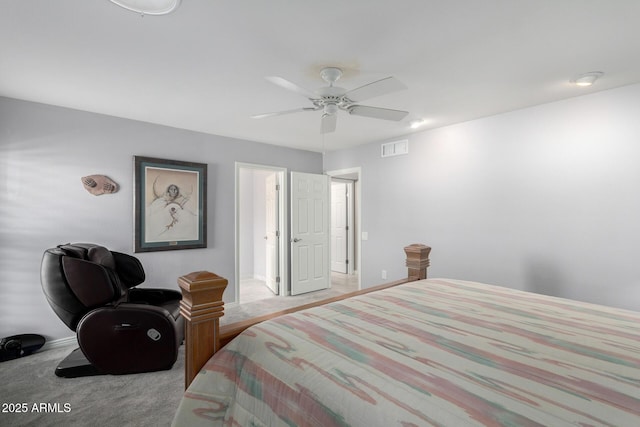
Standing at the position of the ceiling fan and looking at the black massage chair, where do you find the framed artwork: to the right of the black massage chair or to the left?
right

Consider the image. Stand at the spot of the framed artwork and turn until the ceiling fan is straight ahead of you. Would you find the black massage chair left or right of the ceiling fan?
right

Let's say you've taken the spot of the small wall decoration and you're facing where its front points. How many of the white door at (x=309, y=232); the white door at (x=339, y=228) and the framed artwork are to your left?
3

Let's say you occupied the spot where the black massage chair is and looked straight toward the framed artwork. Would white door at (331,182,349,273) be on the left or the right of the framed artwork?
right

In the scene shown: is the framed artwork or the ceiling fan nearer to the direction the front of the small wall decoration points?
the ceiling fan

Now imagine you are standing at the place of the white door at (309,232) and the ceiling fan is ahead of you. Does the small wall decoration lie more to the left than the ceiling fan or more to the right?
right

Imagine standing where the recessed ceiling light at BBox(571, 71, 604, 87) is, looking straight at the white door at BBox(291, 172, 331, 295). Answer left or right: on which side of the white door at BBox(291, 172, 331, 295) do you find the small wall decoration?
left

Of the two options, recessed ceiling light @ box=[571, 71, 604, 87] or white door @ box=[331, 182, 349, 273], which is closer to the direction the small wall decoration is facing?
the recessed ceiling light

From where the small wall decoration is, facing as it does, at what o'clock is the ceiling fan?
The ceiling fan is roughly at 11 o'clock from the small wall decoration.

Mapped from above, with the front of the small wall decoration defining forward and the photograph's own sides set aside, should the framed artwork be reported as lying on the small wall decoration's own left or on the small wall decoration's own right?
on the small wall decoration's own left

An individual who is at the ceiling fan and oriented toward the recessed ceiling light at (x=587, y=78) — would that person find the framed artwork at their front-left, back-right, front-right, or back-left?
back-left

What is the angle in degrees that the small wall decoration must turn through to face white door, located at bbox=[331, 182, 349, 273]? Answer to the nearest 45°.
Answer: approximately 90° to its left

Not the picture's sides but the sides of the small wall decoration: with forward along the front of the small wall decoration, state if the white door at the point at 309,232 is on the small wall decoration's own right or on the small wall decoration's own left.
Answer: on the small wall decoration's own left

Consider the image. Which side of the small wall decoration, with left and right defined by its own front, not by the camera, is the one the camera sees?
front

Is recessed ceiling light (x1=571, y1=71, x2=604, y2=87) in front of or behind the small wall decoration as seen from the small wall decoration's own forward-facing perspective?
in front
